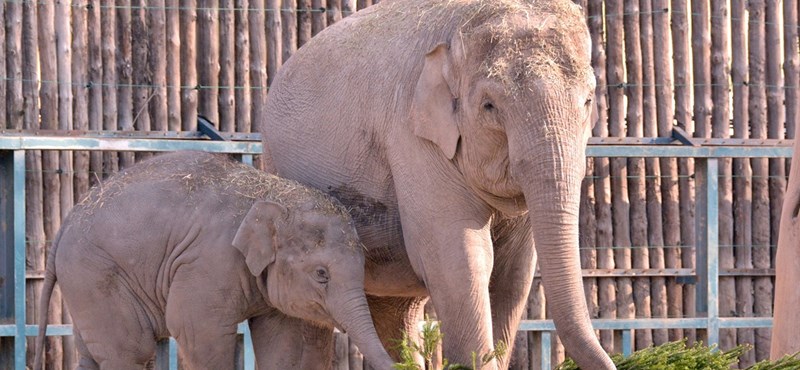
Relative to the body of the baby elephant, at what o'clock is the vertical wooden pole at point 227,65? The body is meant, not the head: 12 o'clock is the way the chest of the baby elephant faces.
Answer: The vertical wooden pole is roughly at 9 o'clock from the baby elephant.

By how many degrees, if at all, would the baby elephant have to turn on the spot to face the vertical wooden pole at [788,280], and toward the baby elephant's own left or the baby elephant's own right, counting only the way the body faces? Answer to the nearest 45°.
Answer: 0° — it already faces it

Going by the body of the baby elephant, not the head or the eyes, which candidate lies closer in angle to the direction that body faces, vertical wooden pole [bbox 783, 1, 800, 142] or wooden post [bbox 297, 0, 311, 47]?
the vertical wooden pole

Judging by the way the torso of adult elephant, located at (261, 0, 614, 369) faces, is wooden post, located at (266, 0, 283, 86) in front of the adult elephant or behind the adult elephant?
behind

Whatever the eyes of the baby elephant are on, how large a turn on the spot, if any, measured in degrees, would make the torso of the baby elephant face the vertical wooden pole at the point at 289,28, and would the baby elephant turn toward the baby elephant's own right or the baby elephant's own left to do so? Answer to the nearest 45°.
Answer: approximately 90° to the baby elephant's own left

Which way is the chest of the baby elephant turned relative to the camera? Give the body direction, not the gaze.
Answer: to the viewer's right

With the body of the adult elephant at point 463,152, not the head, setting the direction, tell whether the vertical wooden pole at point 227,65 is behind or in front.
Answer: behind

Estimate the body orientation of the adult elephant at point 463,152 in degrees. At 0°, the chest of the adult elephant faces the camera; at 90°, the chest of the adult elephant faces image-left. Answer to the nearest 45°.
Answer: approximately 315°
